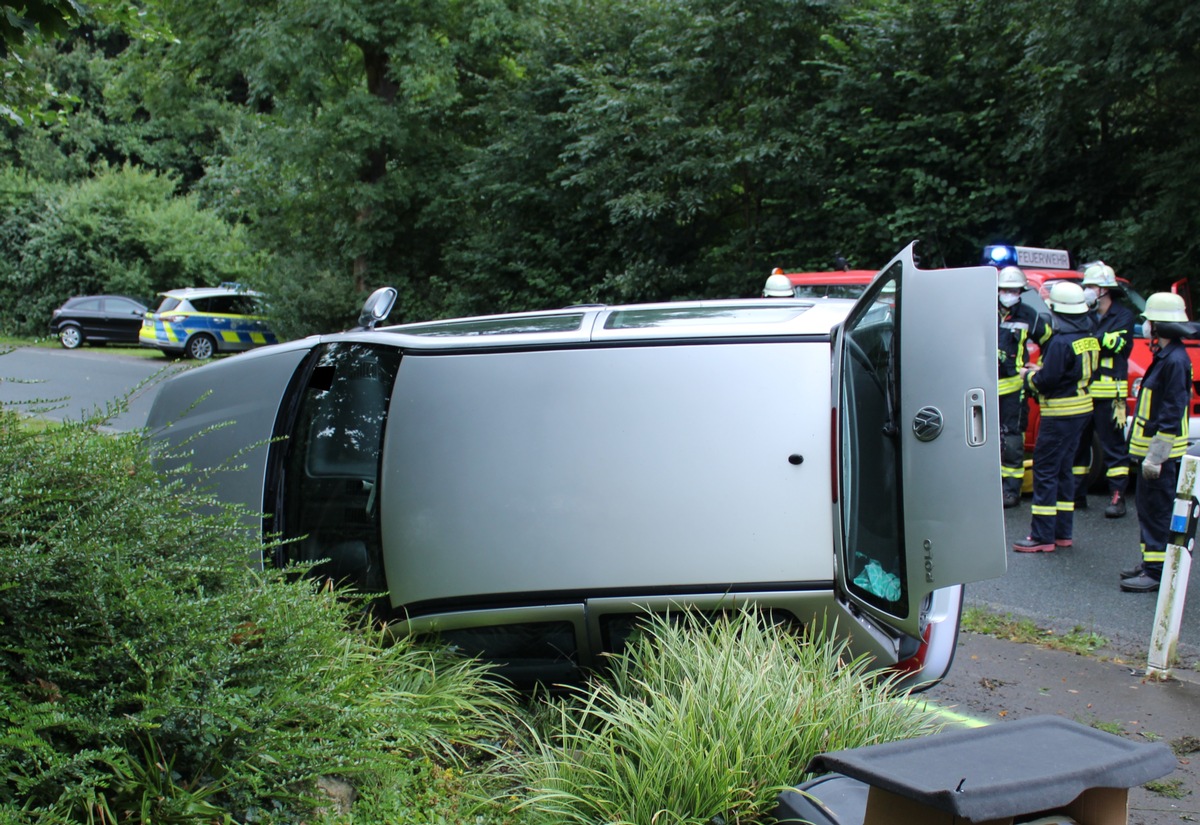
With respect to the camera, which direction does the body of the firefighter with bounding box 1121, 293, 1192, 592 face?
to the viewer's left

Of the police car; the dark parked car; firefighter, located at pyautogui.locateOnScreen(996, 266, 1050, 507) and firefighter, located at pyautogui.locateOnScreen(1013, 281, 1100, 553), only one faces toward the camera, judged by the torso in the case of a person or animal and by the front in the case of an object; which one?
firefighter, located at pyautogui.locateOnScreen(996, 266, 1050, 507)

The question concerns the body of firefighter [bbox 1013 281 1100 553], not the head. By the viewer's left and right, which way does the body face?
facing away from the viewer and to the left of the viewer

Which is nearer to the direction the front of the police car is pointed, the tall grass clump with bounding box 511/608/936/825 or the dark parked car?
the dark parked car

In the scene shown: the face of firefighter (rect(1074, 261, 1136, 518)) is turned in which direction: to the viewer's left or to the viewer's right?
to the viewer's left

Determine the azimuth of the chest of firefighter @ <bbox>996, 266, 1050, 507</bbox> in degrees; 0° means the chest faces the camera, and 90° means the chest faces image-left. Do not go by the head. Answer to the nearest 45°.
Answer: approximately 0°
